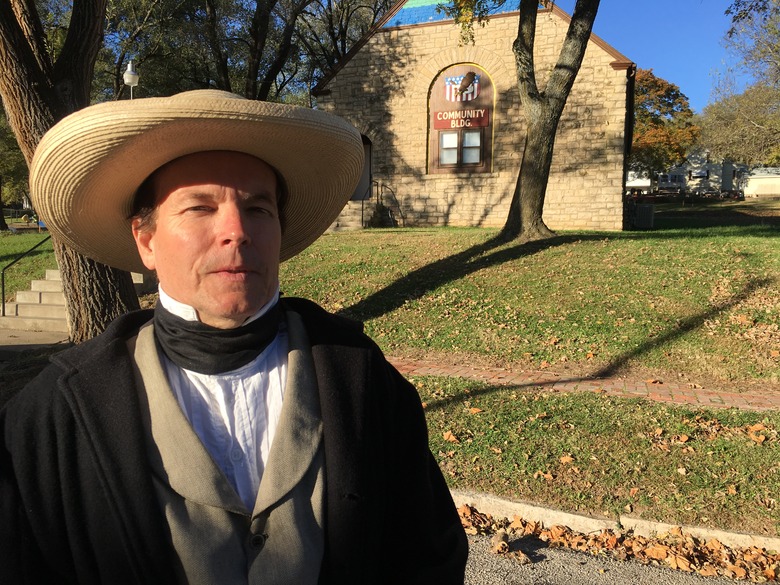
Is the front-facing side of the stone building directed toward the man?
yes

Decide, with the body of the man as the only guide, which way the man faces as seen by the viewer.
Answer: toward the camera

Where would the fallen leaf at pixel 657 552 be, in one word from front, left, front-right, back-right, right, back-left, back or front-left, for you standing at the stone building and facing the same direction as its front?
front

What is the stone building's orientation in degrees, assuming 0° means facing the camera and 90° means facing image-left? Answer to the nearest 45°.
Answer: approximately 0°

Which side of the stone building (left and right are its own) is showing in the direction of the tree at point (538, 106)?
front

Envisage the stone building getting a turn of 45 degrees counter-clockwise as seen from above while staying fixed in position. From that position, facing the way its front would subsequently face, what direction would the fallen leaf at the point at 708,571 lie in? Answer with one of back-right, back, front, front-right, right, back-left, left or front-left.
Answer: front-right

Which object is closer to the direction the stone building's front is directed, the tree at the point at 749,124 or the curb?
the curb

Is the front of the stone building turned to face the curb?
yes

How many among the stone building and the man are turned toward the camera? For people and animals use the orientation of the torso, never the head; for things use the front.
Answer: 2

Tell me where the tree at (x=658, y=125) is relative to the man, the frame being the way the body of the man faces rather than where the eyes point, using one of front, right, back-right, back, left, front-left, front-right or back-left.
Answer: back-left

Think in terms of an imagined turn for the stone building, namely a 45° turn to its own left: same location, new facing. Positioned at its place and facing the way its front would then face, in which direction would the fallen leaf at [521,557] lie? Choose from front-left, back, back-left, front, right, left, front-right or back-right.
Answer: front-right

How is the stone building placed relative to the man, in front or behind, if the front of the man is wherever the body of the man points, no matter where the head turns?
behind
